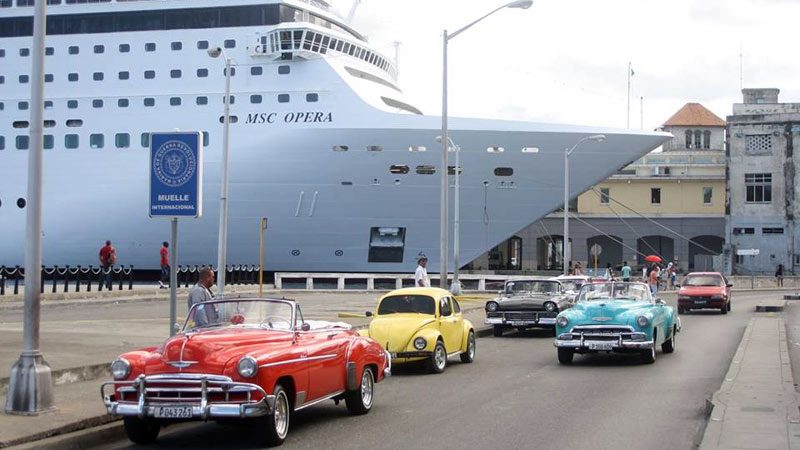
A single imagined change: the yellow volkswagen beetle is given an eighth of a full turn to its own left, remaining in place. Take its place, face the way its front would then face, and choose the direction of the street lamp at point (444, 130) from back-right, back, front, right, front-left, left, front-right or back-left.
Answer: back

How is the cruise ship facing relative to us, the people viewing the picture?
facing to the right of the viewer

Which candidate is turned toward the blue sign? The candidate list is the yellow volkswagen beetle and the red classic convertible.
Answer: the yellow volkswagen beetle

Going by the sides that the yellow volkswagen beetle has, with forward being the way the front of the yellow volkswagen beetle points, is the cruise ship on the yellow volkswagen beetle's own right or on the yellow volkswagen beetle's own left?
on the yellow volkswagen beetle's own right

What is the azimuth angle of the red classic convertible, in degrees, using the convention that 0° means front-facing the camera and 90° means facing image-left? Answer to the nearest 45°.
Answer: approximately 45°

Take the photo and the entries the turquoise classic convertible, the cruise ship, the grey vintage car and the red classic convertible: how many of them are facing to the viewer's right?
1

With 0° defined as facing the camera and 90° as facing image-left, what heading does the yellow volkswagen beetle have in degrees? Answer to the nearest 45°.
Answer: approximately 45°

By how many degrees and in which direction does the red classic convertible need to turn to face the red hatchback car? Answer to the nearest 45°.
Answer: approximately 180°

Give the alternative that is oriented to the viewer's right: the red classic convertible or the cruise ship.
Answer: the cruise ship

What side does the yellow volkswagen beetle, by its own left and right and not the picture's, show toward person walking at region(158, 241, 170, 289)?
right

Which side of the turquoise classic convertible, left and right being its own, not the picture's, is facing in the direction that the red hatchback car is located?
back

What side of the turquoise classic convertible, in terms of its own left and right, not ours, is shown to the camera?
front

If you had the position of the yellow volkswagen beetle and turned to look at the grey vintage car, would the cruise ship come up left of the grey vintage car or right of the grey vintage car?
left

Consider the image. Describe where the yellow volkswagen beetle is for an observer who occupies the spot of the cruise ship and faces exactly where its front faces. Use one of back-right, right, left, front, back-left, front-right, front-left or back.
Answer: right
